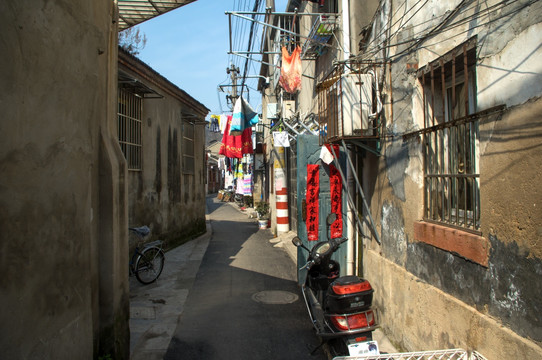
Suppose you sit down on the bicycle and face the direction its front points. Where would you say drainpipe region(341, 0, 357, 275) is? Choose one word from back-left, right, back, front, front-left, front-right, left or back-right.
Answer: left

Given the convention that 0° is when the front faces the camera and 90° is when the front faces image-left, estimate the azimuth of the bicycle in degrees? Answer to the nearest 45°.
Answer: approximately 45°

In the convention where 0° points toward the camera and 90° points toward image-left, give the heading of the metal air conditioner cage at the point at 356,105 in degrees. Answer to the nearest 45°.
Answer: approximately 45°

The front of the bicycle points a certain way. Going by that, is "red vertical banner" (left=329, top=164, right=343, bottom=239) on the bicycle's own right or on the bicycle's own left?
on the bicycle's own left

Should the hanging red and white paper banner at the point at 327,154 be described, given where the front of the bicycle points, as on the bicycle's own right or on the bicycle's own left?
on the bicycle's own left

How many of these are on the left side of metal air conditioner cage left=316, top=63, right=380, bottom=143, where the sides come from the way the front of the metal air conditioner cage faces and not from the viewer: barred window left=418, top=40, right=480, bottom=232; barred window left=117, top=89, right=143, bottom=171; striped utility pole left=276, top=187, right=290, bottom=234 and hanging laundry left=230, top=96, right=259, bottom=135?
1
